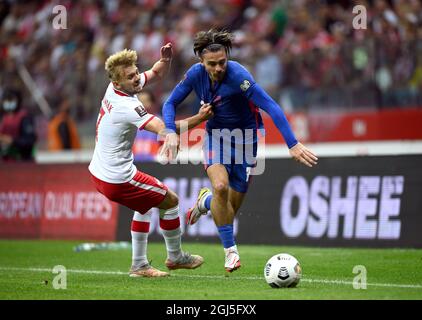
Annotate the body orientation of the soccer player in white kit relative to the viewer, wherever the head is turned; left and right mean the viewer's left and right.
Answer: facing to the right of the viewer

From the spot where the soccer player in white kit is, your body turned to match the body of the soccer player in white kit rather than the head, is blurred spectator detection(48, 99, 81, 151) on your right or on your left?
on your left

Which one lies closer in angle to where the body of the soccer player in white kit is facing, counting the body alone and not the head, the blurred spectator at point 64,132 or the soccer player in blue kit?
the soccer player in blue kit

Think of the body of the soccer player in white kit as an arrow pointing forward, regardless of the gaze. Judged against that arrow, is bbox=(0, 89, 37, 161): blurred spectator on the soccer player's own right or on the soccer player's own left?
on the soccer player's own left

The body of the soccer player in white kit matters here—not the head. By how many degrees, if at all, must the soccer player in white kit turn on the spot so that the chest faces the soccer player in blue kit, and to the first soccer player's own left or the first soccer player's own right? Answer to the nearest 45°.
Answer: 0° — they already face them
